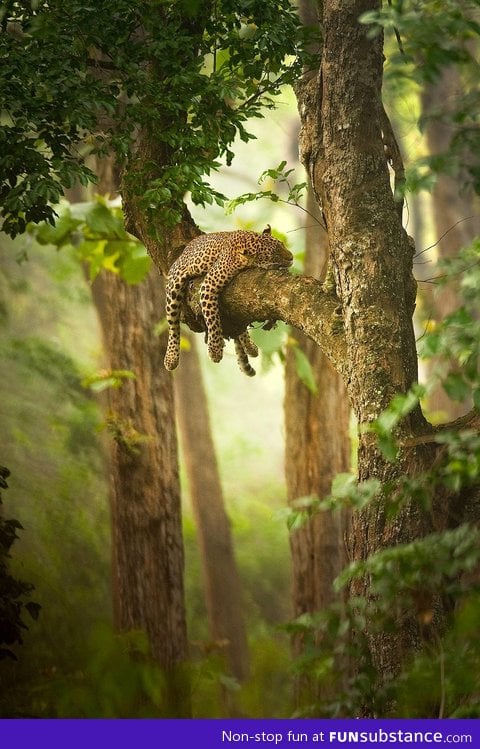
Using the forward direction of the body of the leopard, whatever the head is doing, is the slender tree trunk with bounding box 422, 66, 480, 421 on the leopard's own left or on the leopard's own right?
on the leopard's own left

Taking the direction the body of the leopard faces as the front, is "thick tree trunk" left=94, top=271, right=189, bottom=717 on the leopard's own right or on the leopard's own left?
on the leopard's own left

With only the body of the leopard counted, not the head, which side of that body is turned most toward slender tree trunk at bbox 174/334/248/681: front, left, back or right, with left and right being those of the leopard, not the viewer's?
left

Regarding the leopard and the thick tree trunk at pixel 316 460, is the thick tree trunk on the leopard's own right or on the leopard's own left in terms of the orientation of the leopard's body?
on the leopard's own left

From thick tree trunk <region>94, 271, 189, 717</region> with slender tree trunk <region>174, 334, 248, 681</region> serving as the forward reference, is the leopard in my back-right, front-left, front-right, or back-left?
back-right

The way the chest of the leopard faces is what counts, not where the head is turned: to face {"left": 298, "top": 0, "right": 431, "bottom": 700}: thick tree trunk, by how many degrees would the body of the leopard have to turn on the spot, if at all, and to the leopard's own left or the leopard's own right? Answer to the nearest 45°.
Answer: approximately 45° to the leopard's own right

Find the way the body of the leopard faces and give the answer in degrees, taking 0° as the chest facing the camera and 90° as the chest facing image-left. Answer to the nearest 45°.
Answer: approximately 270°

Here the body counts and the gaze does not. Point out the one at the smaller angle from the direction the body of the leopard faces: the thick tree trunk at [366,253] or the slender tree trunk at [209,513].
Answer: the thick tree trunk
